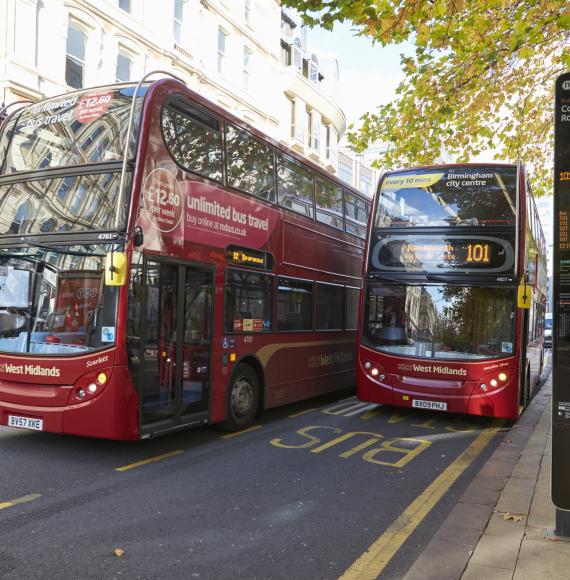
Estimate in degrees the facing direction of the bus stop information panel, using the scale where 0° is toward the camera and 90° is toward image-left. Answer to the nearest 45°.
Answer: approximately 0°

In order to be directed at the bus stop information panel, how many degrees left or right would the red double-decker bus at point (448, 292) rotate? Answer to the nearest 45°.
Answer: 0° — it already faces it

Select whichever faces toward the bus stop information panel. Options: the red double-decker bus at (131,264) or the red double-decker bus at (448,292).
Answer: the red double-decker bus at (448,292)

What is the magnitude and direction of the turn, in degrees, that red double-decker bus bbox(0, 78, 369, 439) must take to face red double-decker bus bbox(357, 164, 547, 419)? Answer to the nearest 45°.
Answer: approximately 135° to its left

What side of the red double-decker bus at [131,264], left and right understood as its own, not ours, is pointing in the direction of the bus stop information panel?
left

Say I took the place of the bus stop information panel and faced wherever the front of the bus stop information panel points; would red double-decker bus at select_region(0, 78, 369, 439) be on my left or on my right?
on my right
